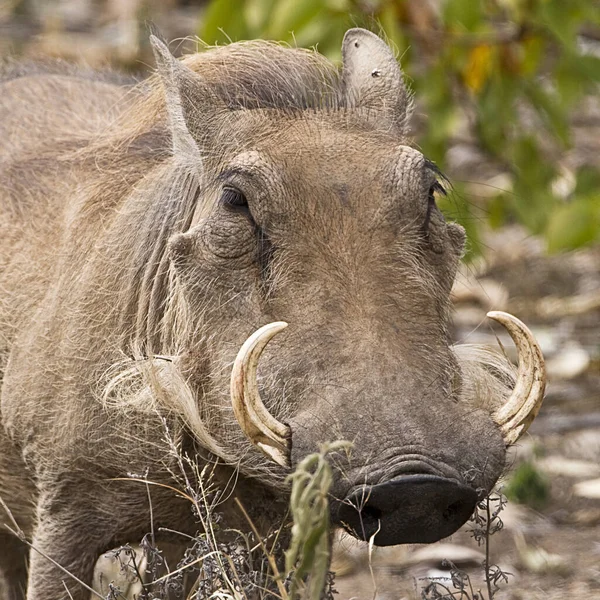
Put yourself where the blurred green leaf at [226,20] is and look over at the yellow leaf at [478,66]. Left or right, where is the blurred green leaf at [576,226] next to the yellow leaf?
right

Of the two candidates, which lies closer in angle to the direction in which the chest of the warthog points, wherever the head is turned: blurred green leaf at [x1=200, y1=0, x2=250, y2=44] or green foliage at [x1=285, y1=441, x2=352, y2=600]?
the green foliage

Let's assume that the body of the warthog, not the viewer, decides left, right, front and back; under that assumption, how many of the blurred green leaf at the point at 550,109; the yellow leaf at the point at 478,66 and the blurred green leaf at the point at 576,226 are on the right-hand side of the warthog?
0

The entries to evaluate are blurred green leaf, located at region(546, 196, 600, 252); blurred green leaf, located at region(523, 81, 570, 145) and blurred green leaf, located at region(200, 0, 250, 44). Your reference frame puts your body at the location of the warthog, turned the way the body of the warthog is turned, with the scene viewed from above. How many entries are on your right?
0

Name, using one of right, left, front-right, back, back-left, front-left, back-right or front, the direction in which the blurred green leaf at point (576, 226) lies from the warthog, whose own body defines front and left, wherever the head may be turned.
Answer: left

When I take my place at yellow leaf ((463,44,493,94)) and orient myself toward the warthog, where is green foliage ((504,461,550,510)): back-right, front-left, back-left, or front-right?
front-left

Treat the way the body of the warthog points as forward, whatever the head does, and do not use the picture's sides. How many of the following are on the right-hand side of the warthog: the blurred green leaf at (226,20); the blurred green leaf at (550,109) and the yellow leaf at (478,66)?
0

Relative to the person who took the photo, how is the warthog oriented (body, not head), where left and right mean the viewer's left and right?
facing the viewer and to the right of the viewer

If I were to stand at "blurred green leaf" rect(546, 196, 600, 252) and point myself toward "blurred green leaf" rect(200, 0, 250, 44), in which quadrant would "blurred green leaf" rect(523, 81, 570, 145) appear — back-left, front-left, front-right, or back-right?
front-right

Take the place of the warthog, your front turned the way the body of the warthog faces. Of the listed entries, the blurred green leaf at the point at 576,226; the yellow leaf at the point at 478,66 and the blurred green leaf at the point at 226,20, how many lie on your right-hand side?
0

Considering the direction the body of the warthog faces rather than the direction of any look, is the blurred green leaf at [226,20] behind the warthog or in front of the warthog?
behind

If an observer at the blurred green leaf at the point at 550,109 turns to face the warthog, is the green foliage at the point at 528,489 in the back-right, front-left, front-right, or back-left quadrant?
front-left

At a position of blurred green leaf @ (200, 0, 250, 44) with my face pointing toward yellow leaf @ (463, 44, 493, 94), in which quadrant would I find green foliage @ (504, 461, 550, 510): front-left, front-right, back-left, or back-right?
front-right
